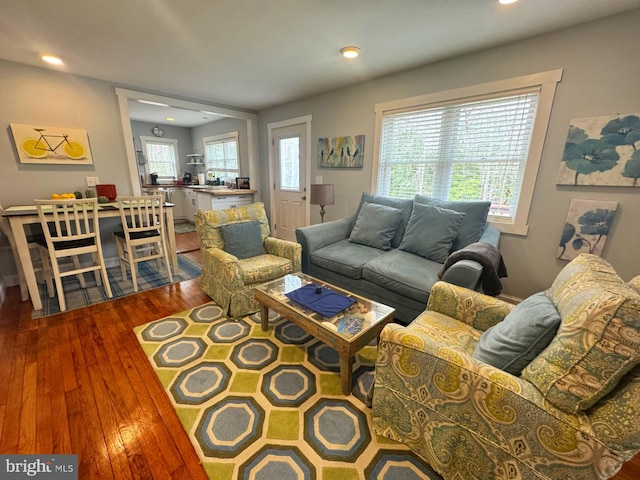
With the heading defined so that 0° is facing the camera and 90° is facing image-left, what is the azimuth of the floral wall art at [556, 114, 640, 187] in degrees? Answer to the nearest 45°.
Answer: approximately 0°

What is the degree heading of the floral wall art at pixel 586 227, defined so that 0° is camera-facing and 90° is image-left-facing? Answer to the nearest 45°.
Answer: approximately 0°

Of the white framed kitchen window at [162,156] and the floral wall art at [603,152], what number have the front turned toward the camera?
2

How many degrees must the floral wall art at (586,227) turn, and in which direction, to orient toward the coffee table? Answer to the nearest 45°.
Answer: approximately 45° to its right

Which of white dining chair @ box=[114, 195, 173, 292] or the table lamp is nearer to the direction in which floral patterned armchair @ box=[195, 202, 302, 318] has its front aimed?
the table lamp

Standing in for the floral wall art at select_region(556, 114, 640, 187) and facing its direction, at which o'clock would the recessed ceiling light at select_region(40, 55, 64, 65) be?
The recessed ceiling light is roughly at 2 o'clock from the floral wall art.

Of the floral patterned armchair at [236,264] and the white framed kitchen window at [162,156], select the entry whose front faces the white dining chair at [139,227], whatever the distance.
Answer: the white framed kitchen window

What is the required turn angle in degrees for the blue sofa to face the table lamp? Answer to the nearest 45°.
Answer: approximately 90° to its right
